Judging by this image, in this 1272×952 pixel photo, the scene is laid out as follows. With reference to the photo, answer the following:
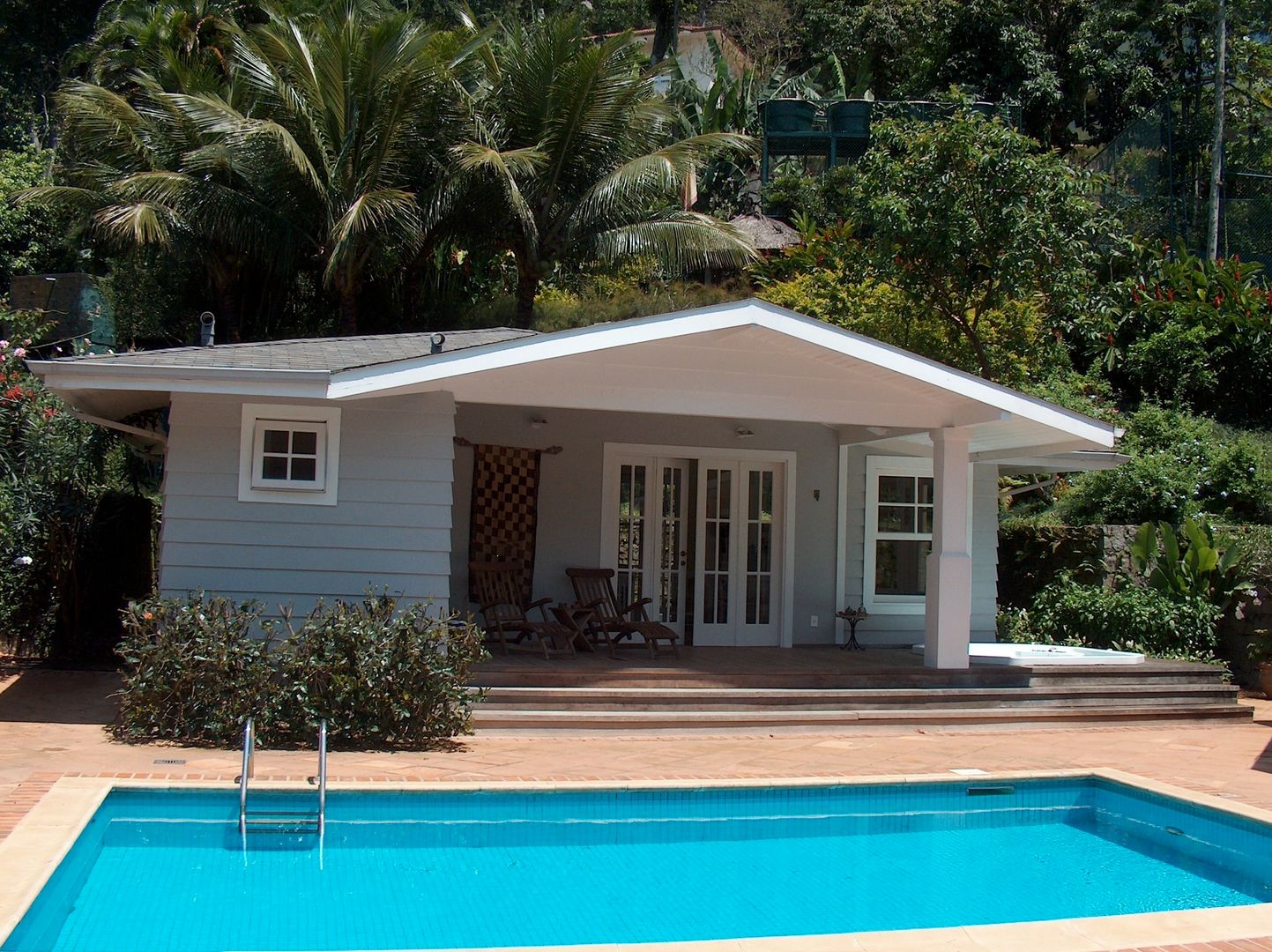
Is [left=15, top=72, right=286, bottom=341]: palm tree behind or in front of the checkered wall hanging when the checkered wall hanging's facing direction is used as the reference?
behind

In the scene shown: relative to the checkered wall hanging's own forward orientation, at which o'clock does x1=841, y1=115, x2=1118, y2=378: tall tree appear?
The tall tree is roughly at 8 o'clock from the checkered wall hanging.

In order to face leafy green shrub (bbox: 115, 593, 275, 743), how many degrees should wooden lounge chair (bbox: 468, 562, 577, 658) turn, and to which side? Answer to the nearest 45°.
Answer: approximately 90° to its right

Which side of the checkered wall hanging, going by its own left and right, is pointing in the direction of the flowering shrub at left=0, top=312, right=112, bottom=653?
right

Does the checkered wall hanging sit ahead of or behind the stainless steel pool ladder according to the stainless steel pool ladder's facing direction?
behind

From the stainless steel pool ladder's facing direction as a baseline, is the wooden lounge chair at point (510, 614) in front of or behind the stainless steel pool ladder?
behind

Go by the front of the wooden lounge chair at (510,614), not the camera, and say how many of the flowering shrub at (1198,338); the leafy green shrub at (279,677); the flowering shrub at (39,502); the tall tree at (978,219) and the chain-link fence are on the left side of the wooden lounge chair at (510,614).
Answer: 3

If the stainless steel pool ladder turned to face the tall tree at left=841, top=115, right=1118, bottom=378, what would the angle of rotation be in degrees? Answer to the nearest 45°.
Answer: approximately 135° to its left

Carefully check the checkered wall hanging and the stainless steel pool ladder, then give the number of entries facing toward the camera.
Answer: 2

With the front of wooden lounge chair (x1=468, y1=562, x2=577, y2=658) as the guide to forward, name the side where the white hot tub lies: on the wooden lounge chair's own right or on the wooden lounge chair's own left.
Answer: on the wooden lounge chair's own left

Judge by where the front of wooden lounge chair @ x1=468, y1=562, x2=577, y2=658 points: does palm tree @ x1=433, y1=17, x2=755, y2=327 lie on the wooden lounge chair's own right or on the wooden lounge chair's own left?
on the wooden lounge chair's own left

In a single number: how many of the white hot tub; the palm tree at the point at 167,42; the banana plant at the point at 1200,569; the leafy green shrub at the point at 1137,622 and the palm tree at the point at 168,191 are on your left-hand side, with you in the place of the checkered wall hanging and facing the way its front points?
3
